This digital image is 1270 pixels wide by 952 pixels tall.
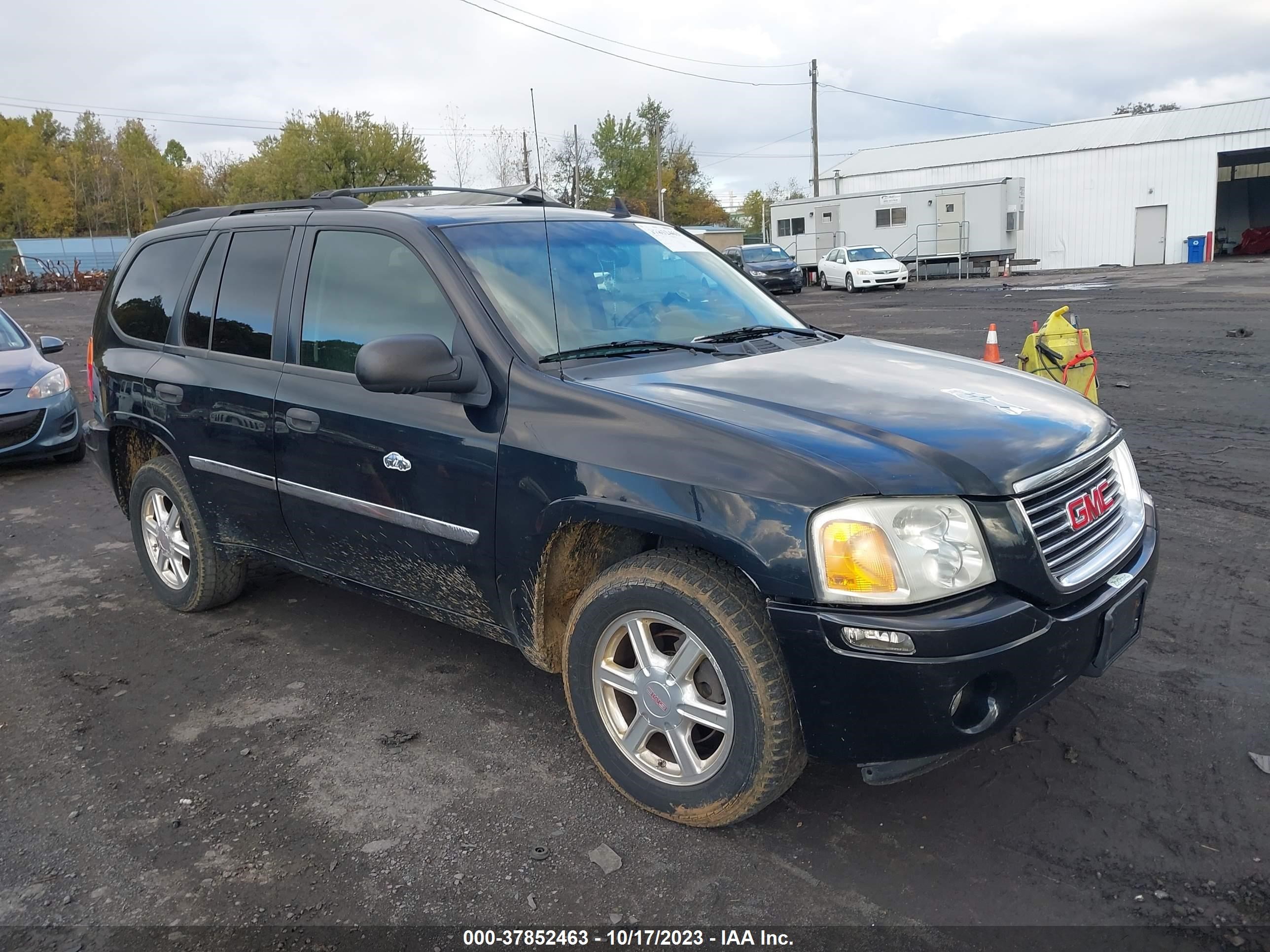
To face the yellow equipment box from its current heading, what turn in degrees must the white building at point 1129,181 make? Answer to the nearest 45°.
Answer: approximately 45° to its left

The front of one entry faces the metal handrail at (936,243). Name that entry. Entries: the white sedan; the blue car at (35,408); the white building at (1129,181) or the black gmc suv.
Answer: the white building

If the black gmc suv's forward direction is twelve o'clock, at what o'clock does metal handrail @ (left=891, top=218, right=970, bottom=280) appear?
The metal handrail is roughly at 8 o'clock from the black gmc suv.

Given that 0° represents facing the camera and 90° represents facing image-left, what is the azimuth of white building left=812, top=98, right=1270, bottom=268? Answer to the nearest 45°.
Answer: approximately 45°

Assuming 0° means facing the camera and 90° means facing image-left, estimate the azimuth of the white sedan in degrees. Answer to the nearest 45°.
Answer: approximately 315°

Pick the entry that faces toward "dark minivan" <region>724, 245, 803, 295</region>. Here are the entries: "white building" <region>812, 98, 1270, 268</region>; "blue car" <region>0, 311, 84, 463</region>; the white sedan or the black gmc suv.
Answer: the white building

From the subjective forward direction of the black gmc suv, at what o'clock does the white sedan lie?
The white sedan is roughly at 8 o'clock from the black gmc suv.

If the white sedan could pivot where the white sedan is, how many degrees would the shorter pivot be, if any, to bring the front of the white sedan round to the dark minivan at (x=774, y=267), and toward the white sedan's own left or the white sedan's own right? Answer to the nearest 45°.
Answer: approximately 135° to the white sedan's own right

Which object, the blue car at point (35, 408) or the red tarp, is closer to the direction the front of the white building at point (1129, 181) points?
the blue car
